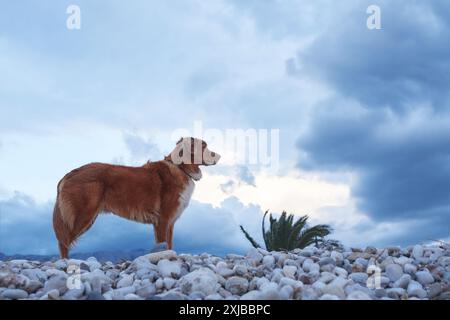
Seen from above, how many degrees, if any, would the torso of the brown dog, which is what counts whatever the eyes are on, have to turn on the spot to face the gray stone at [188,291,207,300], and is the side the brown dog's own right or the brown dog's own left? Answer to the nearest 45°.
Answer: approximately 90° to the brown dog's own right

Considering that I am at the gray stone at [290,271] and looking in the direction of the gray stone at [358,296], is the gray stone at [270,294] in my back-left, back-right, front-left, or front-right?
front-right

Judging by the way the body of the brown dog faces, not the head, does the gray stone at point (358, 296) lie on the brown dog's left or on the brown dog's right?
on the brown dog's right

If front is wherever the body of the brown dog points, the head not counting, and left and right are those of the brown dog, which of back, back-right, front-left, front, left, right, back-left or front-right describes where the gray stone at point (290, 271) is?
front-right

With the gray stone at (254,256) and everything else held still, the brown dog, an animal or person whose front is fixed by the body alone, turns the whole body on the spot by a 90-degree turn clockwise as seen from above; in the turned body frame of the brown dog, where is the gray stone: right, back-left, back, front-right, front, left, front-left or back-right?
front-left

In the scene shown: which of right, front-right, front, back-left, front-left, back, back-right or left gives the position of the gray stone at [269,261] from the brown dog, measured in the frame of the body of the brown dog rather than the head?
front-right

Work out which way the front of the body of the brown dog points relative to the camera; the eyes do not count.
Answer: to the viewer's right

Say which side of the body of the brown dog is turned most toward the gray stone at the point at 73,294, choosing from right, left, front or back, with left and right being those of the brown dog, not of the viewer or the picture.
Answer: right

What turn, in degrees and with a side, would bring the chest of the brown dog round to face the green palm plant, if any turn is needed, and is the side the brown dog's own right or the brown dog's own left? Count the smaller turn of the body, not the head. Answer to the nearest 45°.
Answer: approximately 45° to the brown dog's own left

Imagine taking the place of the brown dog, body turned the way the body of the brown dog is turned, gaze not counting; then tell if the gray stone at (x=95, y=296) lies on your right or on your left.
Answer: on your right

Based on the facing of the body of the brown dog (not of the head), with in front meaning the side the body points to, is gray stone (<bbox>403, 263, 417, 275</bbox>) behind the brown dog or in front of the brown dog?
in front

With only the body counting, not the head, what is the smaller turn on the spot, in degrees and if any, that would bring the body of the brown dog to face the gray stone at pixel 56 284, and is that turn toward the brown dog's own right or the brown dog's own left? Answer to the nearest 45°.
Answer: approximately 90° to the brown dog's own right

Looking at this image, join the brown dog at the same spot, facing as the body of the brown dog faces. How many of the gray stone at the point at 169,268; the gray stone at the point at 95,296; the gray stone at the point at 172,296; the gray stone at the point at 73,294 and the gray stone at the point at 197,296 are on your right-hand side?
5
